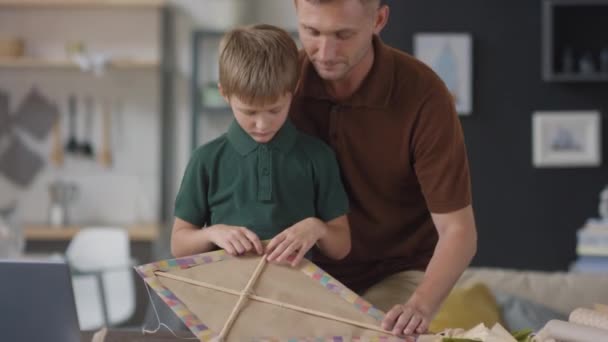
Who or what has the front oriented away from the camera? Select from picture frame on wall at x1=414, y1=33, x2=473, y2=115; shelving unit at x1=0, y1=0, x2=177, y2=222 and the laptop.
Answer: the laptop

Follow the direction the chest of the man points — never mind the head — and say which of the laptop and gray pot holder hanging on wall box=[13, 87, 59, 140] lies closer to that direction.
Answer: the laptop

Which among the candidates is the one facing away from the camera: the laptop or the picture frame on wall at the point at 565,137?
the laptop

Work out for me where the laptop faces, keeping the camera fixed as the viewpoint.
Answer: facing away from the viewer

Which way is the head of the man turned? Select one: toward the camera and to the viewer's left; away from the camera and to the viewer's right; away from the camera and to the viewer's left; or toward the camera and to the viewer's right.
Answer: toward the camera and to the viewer's left

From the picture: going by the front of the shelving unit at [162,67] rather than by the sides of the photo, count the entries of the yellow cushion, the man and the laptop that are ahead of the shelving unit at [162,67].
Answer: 3

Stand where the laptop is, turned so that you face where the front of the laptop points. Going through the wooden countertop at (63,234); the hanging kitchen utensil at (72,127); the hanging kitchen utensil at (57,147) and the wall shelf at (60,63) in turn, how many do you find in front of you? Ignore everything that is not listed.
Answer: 4

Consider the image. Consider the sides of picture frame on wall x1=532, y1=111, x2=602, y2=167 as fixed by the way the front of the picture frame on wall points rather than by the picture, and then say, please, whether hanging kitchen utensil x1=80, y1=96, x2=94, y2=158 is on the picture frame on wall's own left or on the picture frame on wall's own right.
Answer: on the picture frame on wall's own right

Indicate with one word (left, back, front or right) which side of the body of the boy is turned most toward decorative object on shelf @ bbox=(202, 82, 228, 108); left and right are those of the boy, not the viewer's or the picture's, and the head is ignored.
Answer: back

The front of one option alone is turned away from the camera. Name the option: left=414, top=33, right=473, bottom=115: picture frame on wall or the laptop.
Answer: the laptop

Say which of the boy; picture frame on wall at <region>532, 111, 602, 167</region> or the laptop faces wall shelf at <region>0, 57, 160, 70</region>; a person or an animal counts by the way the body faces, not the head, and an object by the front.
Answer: the laptop
